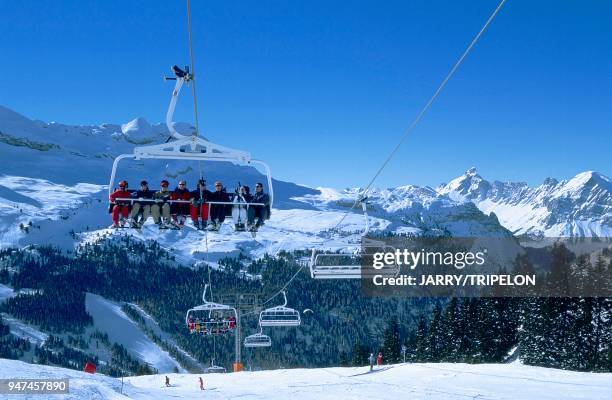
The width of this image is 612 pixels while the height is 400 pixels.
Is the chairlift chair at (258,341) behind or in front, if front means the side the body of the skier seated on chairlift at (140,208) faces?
behind

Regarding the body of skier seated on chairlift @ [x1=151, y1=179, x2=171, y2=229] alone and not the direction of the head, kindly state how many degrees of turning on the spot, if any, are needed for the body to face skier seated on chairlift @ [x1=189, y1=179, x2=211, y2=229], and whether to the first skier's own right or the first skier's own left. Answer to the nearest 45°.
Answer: approximately 90° to the first skier's own left

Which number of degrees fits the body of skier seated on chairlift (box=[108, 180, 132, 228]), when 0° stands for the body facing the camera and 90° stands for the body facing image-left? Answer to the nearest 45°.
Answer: approximately 0°

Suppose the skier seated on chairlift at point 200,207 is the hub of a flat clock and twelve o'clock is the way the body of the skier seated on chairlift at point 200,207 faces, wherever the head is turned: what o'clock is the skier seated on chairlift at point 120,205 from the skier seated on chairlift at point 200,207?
the skier seated on chairlift at point 120,205 is roughly at 3 o'clock from the skier seated on chairlift at point 200,207.

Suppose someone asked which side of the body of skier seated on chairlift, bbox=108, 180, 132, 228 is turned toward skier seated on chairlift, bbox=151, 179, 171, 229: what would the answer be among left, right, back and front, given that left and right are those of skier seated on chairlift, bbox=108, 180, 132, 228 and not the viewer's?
left

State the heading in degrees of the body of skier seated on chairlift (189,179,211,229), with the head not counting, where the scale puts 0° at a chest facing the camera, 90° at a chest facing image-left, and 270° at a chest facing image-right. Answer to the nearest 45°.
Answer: approximately 0°
